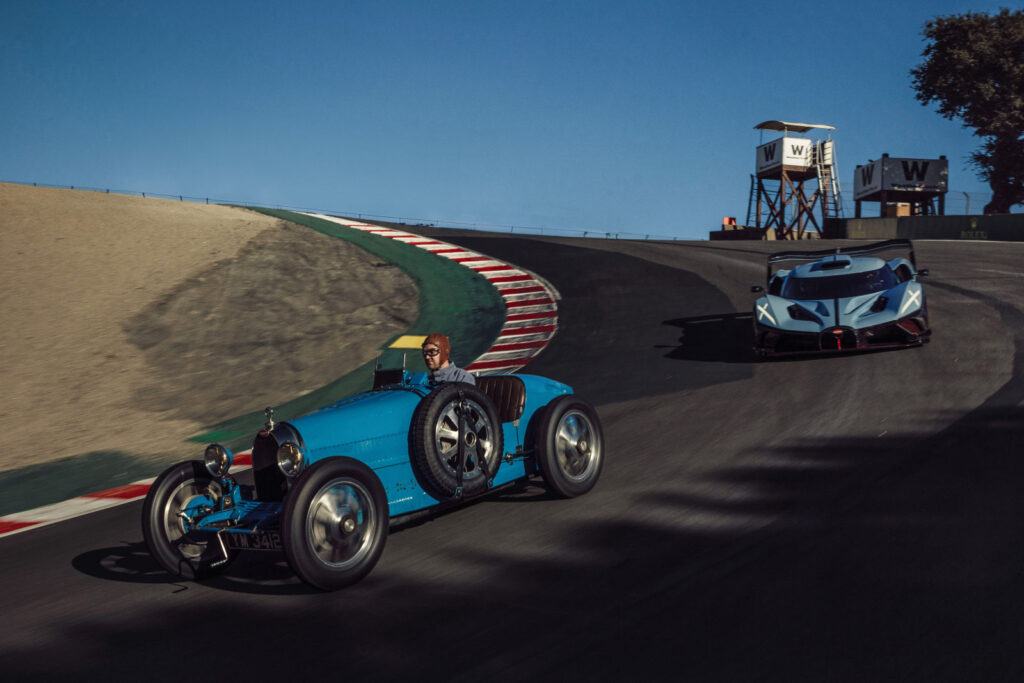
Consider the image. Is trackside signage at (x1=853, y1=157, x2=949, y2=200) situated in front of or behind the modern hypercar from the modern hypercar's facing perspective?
behind

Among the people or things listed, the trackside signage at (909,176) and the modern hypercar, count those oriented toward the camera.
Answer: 2

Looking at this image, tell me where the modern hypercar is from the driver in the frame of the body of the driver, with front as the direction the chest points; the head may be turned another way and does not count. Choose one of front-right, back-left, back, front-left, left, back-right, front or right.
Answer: back

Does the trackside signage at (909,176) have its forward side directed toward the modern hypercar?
yes

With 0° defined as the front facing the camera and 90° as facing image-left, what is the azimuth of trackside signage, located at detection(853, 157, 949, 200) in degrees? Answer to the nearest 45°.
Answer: approximately 0°

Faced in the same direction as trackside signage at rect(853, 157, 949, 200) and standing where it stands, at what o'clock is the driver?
The driver is roughly at 12 o'clock from the trackside signage.

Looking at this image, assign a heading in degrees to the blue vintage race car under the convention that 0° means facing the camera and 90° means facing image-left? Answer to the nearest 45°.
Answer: approximately 45°
